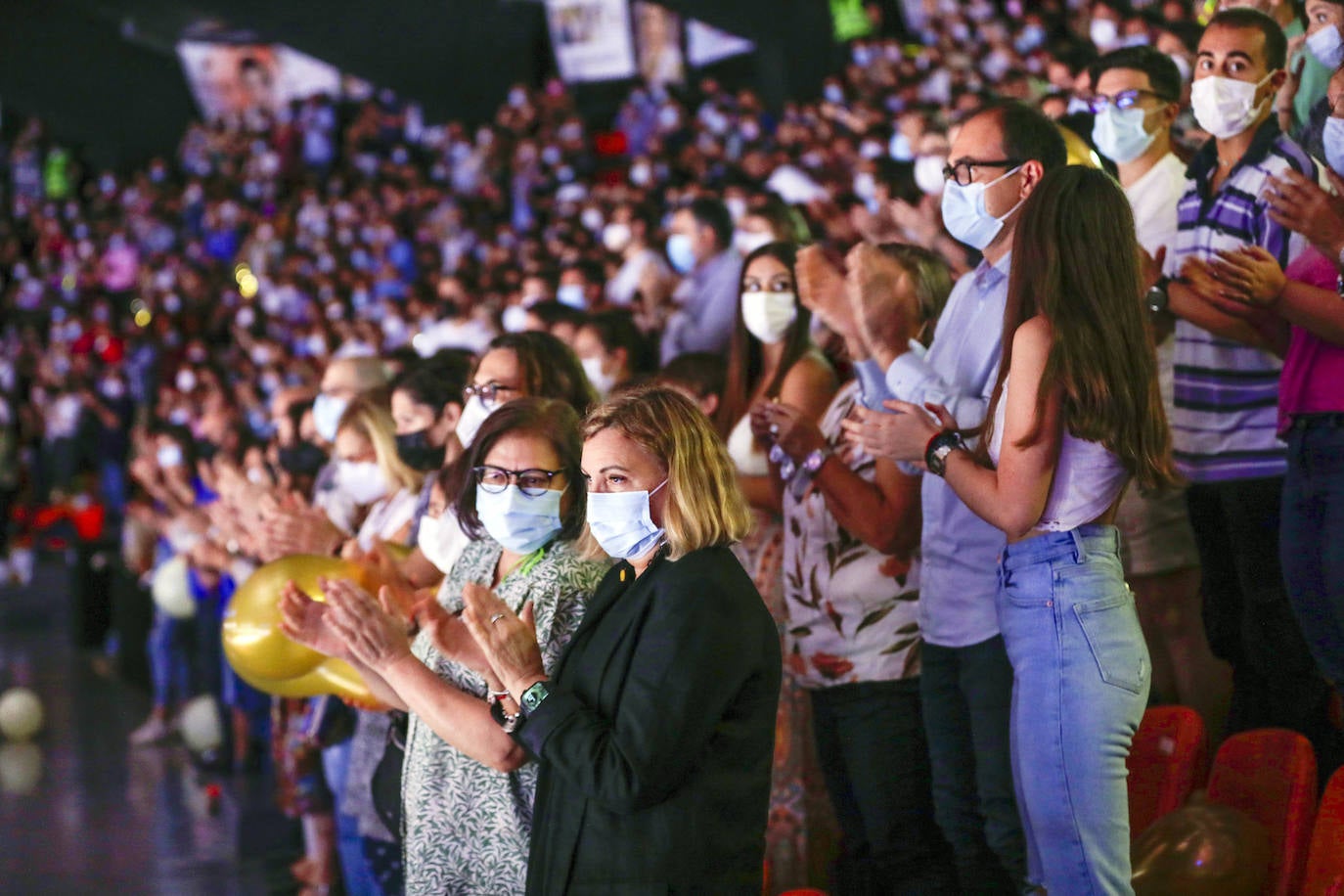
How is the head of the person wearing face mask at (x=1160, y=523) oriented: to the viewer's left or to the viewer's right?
to the viewer's left

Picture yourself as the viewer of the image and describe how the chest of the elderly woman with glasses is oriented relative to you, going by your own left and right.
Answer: facing the viewer and to the left of the viewer

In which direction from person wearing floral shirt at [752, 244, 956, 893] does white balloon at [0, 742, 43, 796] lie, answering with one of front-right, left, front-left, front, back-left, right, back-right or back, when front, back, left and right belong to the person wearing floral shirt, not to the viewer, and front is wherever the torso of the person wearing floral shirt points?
front-right

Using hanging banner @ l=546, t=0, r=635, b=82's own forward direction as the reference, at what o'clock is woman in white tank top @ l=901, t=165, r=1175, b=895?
The woman in white tank top is roughly at 12 o'clock from the hanging banner.

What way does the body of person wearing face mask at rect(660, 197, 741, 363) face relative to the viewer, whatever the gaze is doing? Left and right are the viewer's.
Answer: facing to the left of the viewer

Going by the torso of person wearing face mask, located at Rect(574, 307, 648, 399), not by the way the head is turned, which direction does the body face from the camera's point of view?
to the viewer's left

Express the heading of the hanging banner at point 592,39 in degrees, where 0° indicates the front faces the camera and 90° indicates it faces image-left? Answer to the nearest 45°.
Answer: approximately 0°

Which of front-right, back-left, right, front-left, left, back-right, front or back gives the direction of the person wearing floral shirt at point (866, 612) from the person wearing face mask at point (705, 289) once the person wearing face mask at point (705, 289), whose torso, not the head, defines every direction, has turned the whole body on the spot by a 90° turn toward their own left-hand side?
front

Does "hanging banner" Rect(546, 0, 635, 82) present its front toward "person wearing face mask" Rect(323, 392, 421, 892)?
yes

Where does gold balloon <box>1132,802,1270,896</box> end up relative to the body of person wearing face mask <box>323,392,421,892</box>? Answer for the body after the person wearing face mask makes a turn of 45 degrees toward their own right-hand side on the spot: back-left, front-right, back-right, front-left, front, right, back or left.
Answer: back-left

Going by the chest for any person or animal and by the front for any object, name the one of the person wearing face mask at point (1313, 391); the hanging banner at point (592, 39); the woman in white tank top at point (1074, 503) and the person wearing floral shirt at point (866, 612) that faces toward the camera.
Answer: the hanging banner

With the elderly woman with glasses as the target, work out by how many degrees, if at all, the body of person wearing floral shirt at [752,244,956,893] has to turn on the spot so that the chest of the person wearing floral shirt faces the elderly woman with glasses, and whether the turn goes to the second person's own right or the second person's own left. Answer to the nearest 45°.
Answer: approximately 45° to the second person's own left

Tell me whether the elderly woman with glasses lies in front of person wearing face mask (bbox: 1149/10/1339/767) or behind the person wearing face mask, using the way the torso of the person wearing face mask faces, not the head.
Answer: in front

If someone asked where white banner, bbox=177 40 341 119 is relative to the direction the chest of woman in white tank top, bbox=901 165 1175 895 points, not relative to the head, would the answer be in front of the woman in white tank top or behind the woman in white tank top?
in front

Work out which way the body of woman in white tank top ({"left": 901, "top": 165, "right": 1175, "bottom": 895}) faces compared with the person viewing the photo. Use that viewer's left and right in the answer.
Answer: facing away from the viewer and to the left of the viewer

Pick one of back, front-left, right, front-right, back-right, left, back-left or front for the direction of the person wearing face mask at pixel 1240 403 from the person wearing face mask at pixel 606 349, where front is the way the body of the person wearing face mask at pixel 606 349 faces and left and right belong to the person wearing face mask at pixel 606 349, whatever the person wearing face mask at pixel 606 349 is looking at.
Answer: back-left
